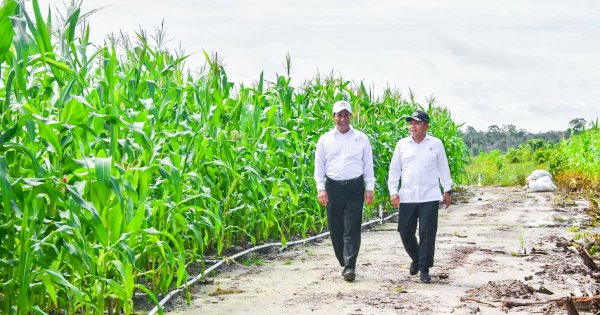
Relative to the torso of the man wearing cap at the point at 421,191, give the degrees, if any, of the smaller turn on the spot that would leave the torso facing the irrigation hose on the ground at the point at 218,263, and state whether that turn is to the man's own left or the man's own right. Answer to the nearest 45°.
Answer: approximately 90° to the man's own right

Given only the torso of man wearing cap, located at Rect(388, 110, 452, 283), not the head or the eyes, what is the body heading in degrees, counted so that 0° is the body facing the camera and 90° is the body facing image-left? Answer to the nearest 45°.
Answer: approximately 0°

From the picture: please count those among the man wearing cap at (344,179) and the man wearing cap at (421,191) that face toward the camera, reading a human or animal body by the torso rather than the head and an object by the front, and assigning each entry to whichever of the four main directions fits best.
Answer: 2

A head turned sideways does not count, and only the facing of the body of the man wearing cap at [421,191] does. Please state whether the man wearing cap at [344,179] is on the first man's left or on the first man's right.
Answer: on the first man's right

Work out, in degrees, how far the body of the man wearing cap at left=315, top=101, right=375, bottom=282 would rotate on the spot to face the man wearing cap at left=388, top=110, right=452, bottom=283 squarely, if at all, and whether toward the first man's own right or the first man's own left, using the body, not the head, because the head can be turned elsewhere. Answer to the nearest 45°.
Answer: approximately 90° to the first man's own left
